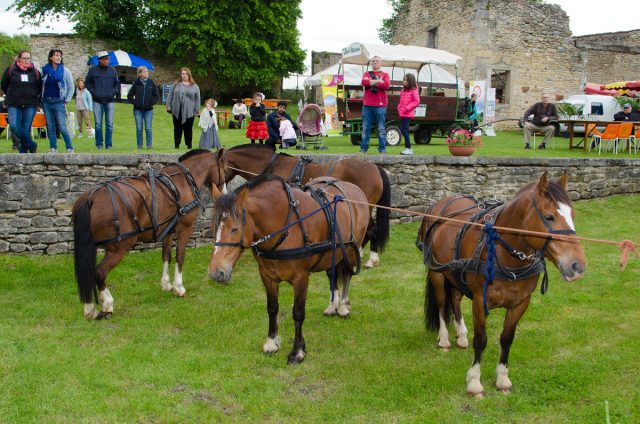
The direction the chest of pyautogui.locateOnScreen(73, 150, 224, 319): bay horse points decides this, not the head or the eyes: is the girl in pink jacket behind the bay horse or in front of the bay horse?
in front

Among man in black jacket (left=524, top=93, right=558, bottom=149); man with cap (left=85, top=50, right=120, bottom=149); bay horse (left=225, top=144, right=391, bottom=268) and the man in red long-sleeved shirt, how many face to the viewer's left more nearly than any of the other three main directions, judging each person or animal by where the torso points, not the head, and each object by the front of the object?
1

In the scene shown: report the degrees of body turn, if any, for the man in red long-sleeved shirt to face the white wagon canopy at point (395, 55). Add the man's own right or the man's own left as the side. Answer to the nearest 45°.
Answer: approximately 180°

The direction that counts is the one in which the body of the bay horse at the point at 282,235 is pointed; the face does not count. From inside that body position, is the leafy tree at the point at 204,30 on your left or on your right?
on your right

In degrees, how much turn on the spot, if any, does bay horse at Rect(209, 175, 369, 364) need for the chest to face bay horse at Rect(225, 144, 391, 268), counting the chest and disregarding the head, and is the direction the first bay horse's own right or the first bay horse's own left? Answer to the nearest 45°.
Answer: approximately 135° to the first bay horse's own right

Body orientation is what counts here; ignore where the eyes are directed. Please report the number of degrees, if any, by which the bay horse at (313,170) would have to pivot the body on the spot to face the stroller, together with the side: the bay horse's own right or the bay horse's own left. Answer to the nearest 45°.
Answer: approximately 90° to the bay horse's own right

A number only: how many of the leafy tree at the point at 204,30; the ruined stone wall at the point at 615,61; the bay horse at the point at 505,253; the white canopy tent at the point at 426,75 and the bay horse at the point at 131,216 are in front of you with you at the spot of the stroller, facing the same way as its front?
2

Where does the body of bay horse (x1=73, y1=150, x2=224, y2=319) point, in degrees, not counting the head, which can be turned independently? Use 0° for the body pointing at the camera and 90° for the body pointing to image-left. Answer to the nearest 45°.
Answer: approximately 225°

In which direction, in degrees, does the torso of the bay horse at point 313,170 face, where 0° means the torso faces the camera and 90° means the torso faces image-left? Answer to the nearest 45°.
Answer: approximately 90°

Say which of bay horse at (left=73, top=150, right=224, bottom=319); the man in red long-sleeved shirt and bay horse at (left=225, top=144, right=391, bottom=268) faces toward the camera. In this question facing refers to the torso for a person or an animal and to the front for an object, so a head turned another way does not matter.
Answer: the man in red long-sleeved shirt

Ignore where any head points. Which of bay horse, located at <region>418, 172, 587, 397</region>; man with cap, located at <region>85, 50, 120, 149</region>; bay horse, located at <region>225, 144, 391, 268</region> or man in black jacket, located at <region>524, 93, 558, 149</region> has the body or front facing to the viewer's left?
bay horse, located at <region>225, 144, 391, 268</region>

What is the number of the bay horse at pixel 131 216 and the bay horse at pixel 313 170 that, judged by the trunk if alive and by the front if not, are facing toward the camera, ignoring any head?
0

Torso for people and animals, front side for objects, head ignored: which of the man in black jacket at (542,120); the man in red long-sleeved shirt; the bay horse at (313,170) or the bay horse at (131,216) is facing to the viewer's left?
the bay horse at (313,170)

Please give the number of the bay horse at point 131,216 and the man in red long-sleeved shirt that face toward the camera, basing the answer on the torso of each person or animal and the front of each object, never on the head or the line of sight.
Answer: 1
